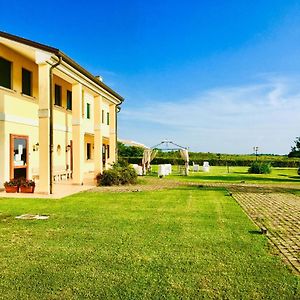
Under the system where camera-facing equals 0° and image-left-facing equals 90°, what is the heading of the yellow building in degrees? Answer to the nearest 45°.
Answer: approximately 315°

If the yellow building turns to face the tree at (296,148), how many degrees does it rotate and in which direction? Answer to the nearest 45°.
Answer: approximately 90° to its left

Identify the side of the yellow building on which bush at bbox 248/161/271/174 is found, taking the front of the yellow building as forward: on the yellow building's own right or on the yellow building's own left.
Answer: on the yellow building's own left

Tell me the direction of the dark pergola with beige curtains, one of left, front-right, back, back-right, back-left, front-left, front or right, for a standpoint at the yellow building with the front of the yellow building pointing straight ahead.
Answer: left
